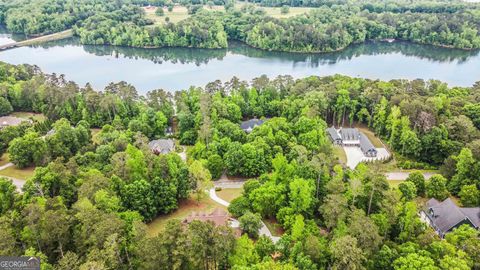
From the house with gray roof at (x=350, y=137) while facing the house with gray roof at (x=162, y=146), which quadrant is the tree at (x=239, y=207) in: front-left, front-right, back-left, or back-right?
front-left

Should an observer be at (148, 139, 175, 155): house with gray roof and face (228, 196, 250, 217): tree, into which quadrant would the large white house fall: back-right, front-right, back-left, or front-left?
front-left

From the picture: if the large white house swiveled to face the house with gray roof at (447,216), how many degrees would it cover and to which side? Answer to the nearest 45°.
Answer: approximately 45° to its left

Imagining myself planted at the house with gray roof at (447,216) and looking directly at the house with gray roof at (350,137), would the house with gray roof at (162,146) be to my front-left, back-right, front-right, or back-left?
front-left

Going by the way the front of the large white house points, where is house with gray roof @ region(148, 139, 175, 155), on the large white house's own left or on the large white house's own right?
on the large white house's own right

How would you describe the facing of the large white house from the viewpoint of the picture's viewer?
facing the viewer

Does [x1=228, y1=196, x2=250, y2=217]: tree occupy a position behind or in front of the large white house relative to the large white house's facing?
in front

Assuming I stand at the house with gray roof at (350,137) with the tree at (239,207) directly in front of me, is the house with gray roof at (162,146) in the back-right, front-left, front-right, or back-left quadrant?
front-right

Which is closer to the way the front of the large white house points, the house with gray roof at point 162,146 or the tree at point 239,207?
the tree
